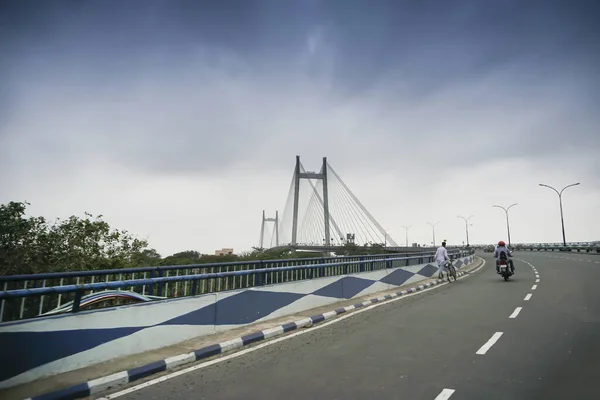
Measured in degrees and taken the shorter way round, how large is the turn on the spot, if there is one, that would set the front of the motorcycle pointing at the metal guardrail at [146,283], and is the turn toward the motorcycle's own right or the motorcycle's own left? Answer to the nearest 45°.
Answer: approximately 135° to the motorcycle's own left

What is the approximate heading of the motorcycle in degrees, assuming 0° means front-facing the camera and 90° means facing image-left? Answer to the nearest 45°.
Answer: approximately 180°

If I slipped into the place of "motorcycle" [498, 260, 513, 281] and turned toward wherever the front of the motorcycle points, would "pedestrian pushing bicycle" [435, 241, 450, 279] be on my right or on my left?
on my left

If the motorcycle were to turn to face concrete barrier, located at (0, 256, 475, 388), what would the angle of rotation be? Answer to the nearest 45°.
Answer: approximately 180°
